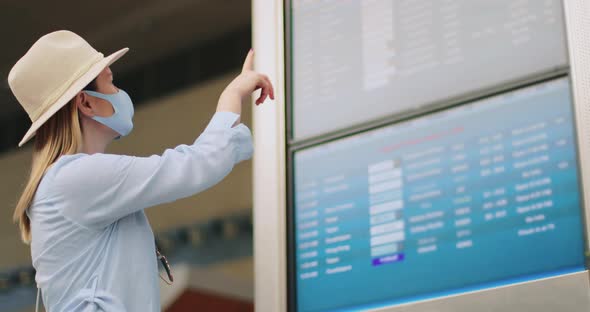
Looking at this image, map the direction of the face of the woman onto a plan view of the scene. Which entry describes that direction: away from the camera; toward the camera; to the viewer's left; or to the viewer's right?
to the viewer's right

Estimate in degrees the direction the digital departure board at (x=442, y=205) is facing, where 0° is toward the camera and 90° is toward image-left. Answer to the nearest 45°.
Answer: approximately 45°
